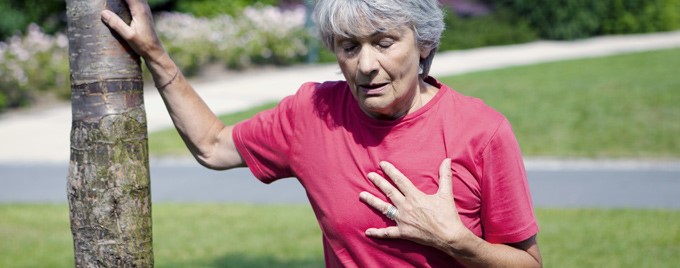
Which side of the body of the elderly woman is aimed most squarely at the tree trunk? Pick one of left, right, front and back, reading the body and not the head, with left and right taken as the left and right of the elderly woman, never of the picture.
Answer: right

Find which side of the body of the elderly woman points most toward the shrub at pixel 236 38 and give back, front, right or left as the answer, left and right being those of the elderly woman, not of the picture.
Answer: back

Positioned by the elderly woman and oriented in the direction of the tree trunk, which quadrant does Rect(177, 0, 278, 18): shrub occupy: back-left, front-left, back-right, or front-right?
front-right

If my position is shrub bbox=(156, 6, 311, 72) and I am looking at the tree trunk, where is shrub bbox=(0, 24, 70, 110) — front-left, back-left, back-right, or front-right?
front-right

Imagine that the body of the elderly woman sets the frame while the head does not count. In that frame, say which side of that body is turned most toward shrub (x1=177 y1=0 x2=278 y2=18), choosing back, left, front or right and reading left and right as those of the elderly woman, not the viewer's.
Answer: back

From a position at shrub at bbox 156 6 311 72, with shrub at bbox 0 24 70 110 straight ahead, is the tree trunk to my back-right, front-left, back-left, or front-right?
front-left

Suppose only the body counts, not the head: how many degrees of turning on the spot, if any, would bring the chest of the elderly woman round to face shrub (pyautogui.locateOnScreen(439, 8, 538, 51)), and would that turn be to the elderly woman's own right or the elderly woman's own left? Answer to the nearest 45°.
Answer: approximately 180°

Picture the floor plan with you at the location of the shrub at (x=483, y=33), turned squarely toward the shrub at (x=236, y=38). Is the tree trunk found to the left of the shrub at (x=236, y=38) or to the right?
left

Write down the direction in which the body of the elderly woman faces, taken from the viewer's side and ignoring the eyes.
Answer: toward the camera

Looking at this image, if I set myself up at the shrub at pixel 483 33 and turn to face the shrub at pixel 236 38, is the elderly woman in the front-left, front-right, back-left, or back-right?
front-left
